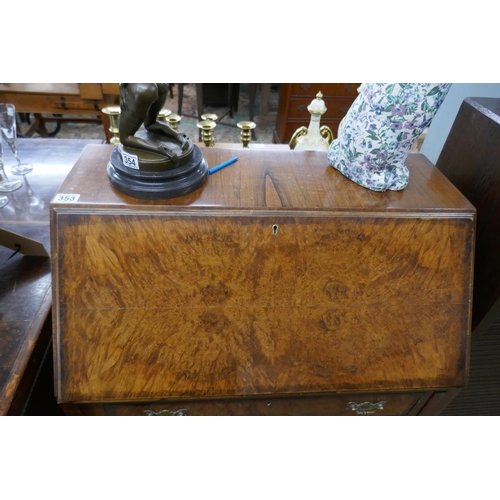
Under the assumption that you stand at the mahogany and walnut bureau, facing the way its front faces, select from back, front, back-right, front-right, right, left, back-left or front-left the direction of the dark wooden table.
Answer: right

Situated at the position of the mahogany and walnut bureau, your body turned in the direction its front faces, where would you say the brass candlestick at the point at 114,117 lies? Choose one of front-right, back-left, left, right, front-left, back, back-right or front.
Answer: back-right

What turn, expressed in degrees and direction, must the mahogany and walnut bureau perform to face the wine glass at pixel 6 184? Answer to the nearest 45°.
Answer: approximately 135° to its right

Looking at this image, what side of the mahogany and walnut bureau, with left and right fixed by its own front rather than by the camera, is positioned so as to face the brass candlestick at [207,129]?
back

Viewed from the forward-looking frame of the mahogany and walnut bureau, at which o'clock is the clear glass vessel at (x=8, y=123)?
The clear glass vessel is roughly at 4 o'clock from the mahogany and walnut bureau.

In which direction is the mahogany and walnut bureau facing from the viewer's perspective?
toward the camera

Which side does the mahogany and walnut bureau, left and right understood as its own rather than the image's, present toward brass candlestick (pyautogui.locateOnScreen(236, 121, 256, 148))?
back
